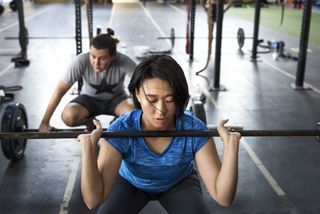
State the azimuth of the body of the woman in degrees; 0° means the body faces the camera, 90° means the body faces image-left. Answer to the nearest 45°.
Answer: approximately 0°

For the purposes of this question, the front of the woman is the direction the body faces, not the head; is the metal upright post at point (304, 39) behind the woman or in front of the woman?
behind

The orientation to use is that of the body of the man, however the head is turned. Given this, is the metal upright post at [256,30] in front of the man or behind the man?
behind

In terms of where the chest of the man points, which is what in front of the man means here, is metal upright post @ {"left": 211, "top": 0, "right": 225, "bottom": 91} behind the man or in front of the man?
behind

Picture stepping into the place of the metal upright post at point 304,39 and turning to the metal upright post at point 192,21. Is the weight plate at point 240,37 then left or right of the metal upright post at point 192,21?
right

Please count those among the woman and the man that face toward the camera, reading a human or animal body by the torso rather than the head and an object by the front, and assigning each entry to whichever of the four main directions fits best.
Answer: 2

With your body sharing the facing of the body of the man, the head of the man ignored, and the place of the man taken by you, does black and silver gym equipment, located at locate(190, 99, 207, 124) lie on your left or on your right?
on your left

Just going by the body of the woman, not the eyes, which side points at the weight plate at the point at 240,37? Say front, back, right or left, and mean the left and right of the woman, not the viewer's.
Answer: back

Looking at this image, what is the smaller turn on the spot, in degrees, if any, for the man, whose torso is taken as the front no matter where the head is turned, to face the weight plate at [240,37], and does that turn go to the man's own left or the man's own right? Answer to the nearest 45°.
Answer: approximately 135° to the man's own left
